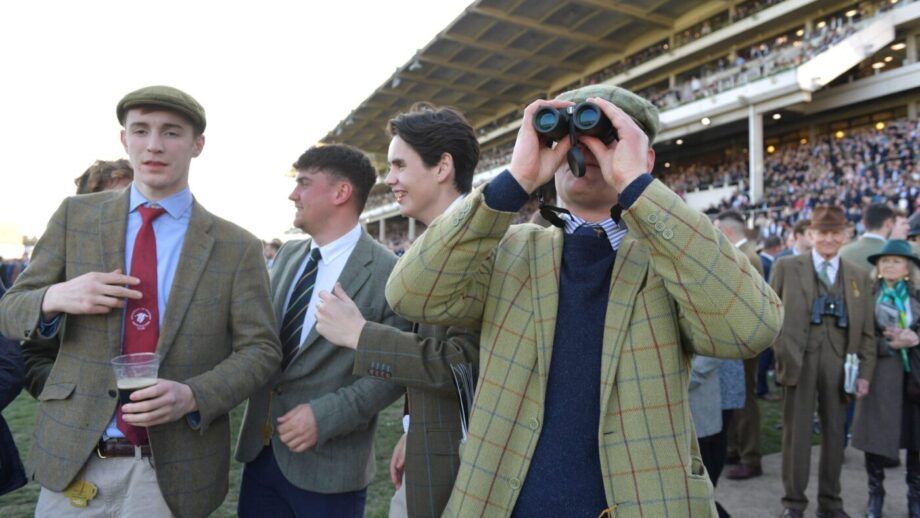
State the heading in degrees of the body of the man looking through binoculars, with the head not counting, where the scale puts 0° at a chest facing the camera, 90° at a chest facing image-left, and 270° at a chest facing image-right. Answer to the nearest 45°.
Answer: approximately 0°

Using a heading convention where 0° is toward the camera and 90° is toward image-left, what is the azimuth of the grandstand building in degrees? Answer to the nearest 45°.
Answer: approximately 45°

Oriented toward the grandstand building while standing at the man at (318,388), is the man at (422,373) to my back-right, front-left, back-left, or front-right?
back-right

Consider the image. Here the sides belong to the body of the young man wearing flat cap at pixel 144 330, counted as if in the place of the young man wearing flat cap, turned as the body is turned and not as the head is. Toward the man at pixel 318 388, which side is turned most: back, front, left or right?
left

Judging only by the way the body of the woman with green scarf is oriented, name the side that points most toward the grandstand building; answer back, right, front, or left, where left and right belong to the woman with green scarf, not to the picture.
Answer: back

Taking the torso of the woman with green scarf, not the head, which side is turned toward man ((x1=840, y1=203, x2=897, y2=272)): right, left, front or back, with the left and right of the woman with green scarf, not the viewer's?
back

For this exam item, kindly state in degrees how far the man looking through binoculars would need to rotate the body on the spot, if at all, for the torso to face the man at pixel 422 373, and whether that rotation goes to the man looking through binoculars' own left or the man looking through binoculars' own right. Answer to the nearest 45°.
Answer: approximately 135° to the man looking through binoculars' own right

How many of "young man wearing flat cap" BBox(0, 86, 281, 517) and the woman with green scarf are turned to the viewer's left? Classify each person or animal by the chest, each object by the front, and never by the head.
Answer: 0
